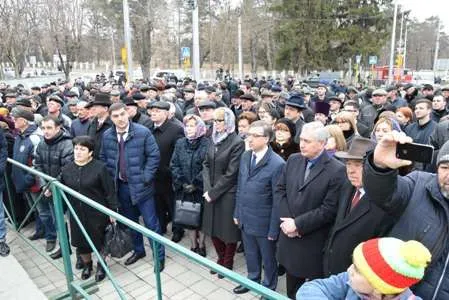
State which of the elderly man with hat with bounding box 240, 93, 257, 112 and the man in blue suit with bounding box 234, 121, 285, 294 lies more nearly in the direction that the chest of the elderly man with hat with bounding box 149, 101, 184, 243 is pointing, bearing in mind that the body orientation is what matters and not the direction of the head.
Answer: the man in blue suit

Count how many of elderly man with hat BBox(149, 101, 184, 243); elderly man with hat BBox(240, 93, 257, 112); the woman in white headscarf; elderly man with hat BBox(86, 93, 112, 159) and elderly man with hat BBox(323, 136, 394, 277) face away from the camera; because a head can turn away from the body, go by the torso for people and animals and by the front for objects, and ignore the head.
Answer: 0

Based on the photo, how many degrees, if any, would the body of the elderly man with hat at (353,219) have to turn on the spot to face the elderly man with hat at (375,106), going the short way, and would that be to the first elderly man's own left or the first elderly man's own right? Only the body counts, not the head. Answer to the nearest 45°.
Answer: approximately 135° to the first elderly man's own right

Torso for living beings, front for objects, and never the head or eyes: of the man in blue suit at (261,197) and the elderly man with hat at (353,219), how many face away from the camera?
0

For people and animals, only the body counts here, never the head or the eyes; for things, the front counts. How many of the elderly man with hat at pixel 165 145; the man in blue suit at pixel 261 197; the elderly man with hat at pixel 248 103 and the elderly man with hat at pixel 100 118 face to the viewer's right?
0

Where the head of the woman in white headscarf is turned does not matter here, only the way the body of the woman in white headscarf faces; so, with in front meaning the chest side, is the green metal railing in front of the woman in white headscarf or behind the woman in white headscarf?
in front

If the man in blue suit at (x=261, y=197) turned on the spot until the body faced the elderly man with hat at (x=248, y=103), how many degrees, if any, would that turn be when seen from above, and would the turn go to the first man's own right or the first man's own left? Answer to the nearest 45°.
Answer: approximately 135° to the first man's own right

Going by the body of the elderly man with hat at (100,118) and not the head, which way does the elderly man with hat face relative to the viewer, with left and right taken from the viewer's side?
facing the viewer and to the left of the viewer

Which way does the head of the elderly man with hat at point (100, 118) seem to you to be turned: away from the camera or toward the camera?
toward the camera

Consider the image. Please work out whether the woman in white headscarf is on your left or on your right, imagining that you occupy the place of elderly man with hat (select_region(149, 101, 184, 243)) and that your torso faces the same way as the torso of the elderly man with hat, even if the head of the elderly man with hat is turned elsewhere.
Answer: on your left

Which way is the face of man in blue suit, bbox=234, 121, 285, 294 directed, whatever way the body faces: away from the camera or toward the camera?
toward the camera

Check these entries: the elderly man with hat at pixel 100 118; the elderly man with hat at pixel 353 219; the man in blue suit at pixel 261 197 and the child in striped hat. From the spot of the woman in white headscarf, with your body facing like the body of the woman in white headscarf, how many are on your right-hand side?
1

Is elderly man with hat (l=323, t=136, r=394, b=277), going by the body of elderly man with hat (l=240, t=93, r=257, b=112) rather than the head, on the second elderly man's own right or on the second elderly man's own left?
on the second elderly man's own left

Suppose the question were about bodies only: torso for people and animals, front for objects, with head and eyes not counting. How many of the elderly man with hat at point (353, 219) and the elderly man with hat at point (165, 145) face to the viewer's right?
0

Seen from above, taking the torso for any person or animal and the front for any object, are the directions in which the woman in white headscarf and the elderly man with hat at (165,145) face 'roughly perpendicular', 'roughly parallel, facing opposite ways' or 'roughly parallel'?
roughly parallel

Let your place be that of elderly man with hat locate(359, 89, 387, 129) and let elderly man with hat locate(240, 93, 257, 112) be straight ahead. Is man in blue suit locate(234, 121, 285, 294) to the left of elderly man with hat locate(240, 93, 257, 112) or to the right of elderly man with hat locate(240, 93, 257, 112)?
left
